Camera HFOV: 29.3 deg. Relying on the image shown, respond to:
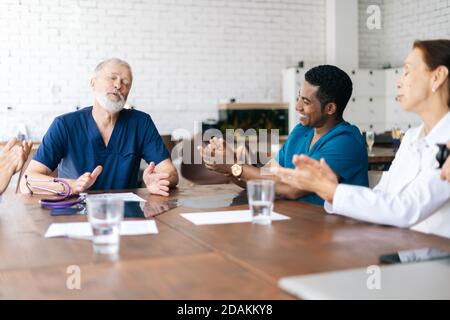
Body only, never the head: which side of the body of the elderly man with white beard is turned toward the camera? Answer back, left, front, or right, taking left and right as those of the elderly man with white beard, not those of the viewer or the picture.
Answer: front

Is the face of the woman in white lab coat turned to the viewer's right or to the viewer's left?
to the viewer's left

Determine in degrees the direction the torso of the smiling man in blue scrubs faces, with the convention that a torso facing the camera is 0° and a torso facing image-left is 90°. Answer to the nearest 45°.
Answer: approximately 45°

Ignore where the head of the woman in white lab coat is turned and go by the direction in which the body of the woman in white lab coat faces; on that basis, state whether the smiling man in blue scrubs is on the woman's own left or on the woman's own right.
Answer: on the woman's own right

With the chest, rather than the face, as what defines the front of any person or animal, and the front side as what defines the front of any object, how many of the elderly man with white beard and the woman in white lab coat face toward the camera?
1

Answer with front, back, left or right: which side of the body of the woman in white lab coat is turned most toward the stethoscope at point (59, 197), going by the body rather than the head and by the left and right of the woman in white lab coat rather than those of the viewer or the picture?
front

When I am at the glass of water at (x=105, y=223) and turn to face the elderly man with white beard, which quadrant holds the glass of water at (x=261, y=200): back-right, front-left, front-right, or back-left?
front-right

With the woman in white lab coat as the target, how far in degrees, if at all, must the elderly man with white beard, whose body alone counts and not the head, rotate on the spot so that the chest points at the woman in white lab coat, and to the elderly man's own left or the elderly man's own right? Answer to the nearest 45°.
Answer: approximately 45° to the elderly man's own left

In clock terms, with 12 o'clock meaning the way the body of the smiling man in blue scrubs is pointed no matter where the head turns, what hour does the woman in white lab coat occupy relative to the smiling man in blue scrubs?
The woman in white lab coat is roughly at 10 o'clock from the smiling man in blue scrubs.

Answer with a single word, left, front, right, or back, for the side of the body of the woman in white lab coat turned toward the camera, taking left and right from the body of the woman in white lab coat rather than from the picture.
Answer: left

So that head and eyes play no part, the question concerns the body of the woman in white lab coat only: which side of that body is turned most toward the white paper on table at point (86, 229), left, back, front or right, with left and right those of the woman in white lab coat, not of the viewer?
front

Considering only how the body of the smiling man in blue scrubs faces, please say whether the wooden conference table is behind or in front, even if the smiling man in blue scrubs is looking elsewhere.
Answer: in front

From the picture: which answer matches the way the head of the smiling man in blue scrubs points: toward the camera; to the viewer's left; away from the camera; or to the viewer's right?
to the viewer's left

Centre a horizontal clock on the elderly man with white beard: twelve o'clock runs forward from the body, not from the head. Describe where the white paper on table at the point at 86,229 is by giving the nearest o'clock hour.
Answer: The white paper on table is roughly at 12 o'clock from the elderly man with white beard.

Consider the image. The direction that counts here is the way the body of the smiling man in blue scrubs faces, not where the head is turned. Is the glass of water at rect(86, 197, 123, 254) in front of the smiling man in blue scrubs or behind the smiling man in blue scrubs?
in front
